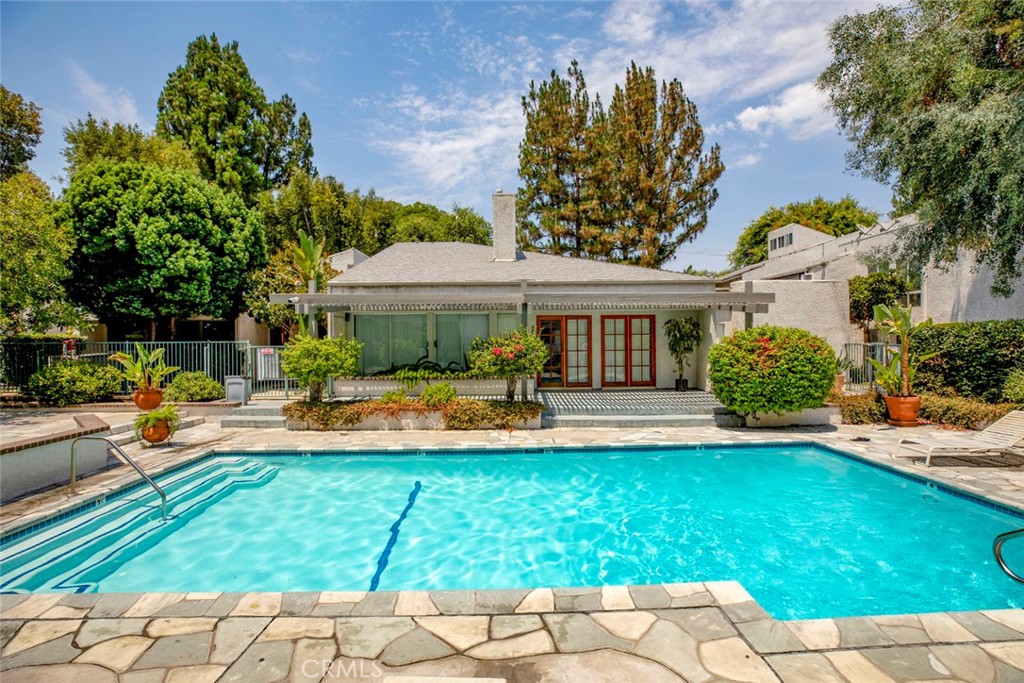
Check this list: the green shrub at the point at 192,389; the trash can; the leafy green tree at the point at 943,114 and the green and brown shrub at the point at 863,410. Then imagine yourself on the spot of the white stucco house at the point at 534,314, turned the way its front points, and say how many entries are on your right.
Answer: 2

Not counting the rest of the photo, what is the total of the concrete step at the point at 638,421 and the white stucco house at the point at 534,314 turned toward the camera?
2

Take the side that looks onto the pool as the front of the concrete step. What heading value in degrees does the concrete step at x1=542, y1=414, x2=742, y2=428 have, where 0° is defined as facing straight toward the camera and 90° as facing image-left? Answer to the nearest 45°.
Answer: approximately 0°

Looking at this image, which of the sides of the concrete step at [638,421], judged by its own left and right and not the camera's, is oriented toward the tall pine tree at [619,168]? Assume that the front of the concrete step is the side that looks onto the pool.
back

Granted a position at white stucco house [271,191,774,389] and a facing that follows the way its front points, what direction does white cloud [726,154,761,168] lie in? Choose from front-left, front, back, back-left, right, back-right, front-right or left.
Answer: back-left

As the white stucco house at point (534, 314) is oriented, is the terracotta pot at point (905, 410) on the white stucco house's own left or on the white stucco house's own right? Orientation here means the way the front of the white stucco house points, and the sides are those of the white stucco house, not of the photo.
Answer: on the white stucco house's own left

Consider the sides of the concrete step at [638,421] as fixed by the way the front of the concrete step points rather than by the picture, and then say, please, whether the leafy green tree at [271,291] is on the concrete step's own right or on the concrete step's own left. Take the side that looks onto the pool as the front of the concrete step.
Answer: on the concrete step's own right

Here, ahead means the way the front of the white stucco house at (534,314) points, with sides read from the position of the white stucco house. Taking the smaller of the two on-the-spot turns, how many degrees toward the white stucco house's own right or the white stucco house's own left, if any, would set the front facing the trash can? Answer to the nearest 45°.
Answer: approximately 90° to the white stucco house's own right

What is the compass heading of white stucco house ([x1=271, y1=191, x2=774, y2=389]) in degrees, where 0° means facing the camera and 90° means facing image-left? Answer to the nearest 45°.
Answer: approximately 0°

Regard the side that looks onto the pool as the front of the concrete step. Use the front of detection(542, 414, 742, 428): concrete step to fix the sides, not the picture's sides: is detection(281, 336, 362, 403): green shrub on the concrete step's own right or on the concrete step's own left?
on the concrete step's own right

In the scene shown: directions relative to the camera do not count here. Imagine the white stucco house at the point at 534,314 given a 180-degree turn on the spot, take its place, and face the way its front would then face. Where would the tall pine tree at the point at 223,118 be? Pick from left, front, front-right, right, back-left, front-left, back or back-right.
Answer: front-left
